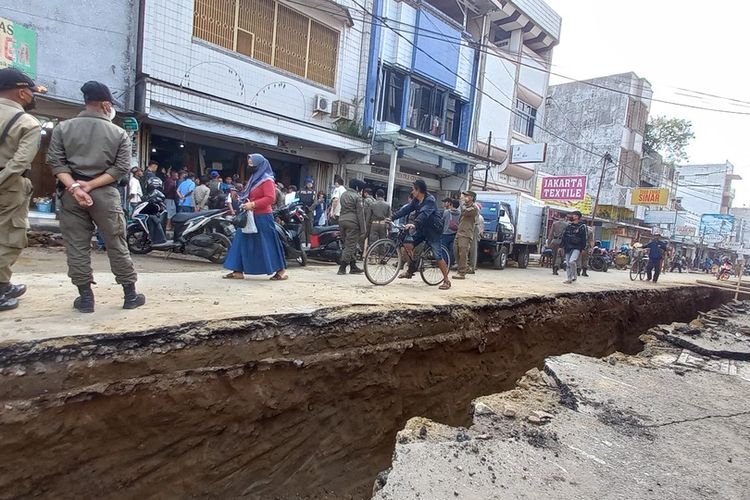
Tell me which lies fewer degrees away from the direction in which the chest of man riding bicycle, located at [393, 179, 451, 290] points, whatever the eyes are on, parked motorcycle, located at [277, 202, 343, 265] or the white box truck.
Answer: the parked motorcycle

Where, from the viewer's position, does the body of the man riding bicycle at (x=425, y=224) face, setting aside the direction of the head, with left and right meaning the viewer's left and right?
facing to the left of the viewer

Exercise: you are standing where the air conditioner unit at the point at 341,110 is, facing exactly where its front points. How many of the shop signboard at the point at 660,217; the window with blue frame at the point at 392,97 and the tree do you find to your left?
3

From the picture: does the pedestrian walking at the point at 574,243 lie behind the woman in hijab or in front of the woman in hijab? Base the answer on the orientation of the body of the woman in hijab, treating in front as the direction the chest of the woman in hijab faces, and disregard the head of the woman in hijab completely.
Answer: behind

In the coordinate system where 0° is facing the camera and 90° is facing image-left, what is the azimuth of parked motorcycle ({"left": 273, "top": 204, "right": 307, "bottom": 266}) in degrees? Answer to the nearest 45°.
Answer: approximately 315°

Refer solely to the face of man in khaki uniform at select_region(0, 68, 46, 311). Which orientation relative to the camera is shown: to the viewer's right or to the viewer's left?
to the viewer's right

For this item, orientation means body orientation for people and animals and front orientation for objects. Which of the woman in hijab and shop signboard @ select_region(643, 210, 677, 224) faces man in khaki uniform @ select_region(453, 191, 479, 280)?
the shop signboard

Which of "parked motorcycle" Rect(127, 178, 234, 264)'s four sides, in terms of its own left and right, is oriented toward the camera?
left

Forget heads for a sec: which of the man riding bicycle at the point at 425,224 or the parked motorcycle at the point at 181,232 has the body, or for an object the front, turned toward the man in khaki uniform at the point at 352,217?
the man riding bicycle
